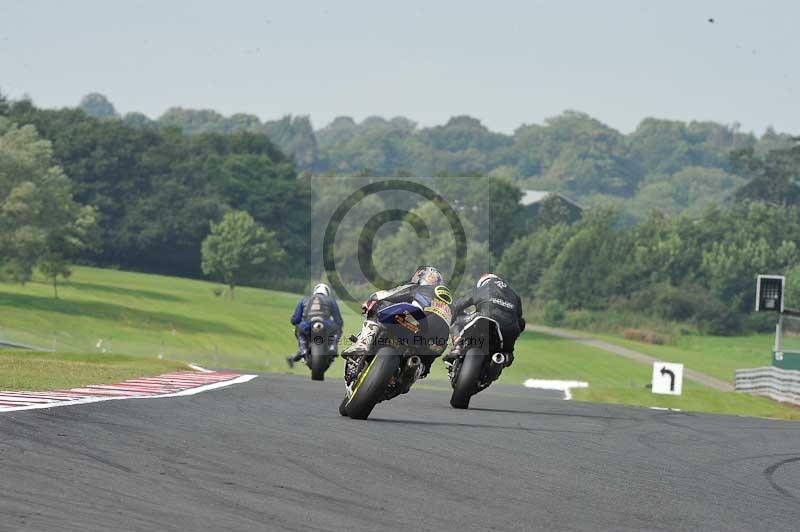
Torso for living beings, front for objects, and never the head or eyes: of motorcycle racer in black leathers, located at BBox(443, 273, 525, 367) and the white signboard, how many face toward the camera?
1

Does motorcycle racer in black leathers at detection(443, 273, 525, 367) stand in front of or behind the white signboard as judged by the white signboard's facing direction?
in front

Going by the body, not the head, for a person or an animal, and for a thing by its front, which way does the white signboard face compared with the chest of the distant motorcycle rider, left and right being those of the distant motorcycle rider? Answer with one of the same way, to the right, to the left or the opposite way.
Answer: the opposite way

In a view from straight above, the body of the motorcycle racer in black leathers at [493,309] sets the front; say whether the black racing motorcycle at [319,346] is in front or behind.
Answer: in front

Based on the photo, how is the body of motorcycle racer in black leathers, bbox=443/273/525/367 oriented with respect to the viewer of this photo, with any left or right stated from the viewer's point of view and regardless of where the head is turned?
facing away from the viewer

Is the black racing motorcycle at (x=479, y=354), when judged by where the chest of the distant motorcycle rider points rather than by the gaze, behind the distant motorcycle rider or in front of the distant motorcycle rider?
behind

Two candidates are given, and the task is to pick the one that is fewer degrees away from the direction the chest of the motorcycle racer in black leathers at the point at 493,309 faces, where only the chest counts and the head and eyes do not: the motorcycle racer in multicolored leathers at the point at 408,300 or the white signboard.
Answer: the white signboard

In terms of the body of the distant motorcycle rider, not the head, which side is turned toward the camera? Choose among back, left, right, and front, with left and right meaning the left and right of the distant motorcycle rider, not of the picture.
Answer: back

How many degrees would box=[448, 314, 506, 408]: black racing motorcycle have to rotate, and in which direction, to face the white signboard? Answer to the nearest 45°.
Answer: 0° — it already faces it

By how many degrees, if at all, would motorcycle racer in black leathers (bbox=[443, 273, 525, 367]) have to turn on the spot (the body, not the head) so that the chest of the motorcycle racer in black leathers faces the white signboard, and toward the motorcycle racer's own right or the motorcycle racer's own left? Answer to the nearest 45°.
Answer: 0° — they already face it

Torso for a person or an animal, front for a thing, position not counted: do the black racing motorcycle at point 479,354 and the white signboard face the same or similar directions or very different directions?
very different directions

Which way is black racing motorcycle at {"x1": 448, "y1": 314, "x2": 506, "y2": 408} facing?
away from the camera
